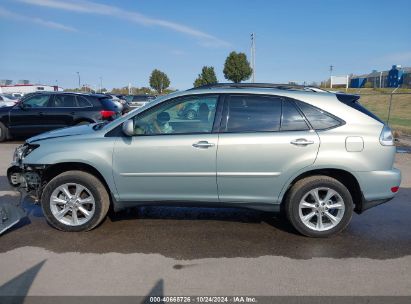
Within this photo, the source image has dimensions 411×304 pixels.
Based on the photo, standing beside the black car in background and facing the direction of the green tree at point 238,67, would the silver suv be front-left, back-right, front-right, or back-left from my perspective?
back-right

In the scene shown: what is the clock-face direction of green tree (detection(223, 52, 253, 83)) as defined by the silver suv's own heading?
The green tree is roughly at 3 o'clock from the silver suv.

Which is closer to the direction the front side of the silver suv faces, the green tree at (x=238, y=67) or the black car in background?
the black car in background

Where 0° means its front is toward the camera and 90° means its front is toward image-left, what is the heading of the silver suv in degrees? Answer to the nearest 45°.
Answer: approximately 90°

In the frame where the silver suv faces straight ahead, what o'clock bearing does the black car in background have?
The black car in background is roughly at 2 o'clock from the silver suv.

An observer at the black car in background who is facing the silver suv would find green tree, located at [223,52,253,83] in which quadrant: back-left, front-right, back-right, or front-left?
back-left
